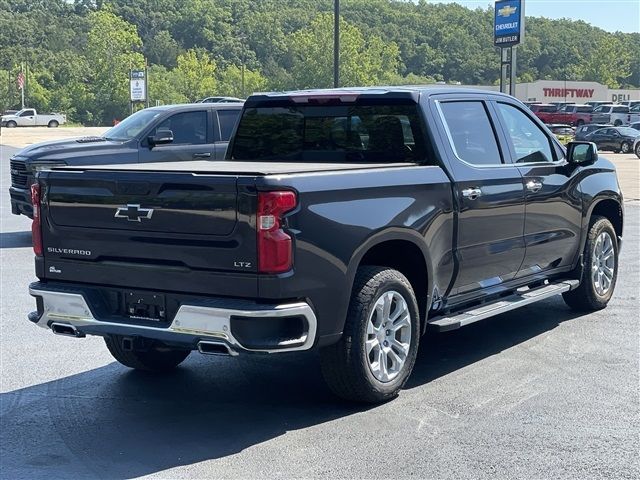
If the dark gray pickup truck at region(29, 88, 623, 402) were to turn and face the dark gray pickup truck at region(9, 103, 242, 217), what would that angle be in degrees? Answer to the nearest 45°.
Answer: approximately 45° to its left

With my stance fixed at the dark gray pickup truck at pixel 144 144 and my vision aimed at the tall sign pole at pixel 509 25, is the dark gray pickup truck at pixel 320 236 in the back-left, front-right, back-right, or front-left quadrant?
back-right

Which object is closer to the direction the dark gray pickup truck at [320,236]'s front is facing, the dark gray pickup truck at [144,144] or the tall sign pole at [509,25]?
the tall sign pole

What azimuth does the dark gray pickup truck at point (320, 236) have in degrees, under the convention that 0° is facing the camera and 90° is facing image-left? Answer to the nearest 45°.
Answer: approximately 225°

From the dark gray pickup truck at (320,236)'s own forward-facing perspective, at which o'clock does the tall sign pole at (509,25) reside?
The tall sign pole is roughly at 11 o'clock from the dark gray pickup truck.
